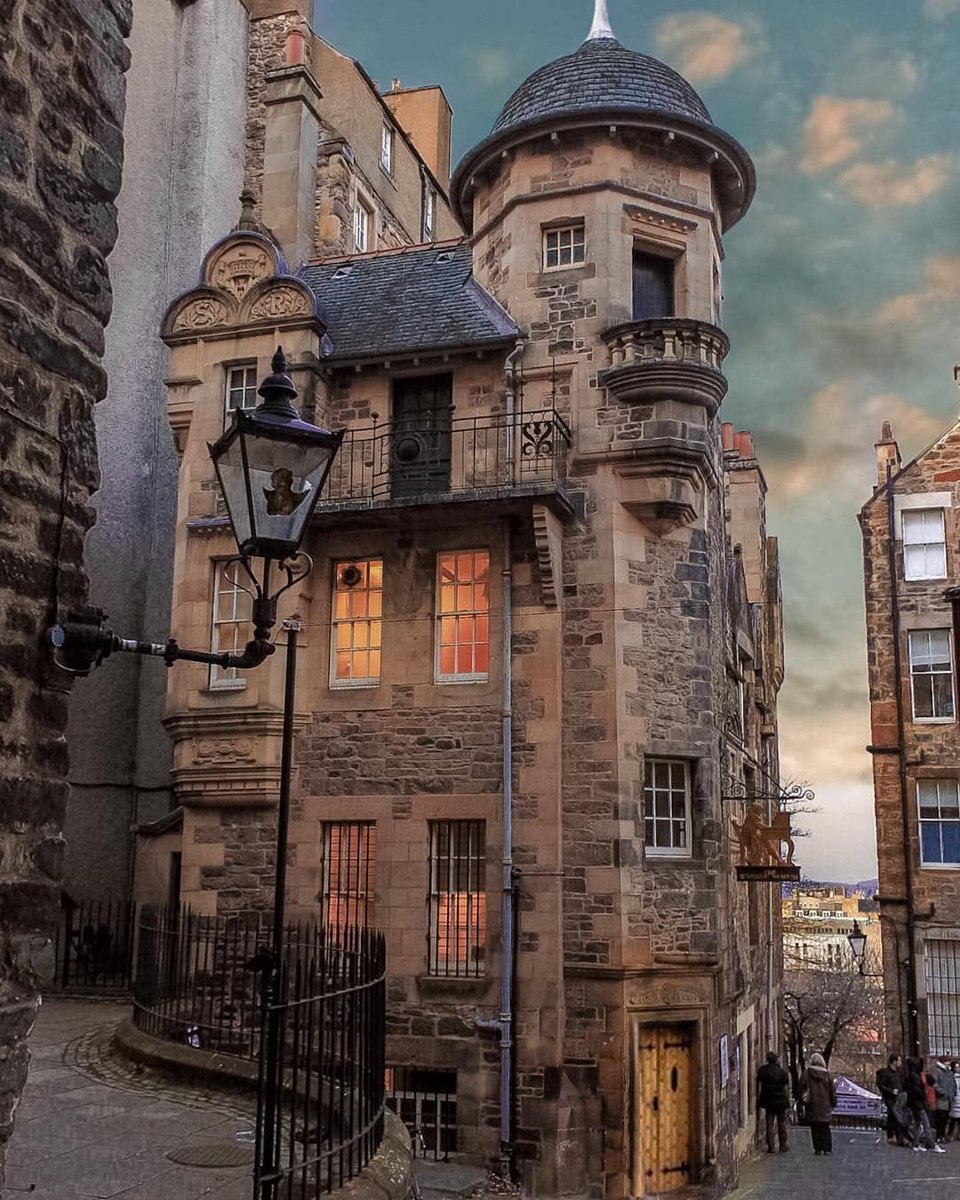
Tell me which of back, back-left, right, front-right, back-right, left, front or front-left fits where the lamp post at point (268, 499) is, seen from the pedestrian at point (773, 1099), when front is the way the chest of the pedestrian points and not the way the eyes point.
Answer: back

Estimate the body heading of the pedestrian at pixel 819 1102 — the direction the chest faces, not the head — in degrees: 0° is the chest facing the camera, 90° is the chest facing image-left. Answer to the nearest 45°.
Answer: approximately 180°

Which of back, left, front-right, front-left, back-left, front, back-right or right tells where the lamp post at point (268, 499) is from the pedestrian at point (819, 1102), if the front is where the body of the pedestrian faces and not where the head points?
back

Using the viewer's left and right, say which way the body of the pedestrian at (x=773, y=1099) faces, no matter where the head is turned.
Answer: facing away from the viewer

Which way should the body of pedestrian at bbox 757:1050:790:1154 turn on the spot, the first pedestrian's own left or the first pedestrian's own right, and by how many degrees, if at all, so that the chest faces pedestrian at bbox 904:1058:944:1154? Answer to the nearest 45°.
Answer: approximately 45° to the first pedestrian's own right

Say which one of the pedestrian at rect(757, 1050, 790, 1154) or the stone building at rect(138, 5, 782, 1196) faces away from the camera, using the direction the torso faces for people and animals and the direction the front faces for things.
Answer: the pedestrian

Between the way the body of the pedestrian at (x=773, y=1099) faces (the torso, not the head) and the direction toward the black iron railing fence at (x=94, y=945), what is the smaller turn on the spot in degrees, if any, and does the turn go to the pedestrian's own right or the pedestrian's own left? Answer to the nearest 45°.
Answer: approximately 90° to the pedestrian's own left

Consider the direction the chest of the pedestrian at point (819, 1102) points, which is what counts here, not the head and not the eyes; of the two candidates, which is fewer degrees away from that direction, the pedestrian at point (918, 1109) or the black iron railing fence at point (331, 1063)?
the pedestrian

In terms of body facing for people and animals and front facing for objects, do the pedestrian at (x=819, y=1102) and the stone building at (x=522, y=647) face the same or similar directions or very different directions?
very different directions

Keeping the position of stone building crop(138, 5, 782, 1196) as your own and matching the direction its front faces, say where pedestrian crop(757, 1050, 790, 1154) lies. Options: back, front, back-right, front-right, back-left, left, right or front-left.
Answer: back-left

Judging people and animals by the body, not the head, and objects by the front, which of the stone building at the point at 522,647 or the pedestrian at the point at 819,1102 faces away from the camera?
the pedestrian
